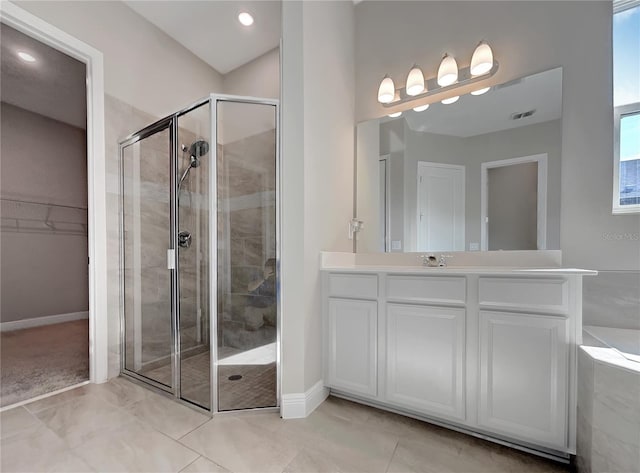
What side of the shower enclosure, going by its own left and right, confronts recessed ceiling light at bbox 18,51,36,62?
right

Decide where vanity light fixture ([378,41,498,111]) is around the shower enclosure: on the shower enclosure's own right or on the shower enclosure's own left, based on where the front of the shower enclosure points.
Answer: on the shower enclosure's own left

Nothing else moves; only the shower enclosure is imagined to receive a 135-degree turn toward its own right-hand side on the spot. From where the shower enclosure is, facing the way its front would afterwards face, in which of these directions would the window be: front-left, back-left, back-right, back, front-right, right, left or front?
back-right

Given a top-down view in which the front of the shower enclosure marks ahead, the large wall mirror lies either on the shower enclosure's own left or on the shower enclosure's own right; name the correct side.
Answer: on the shower enclosure's own left

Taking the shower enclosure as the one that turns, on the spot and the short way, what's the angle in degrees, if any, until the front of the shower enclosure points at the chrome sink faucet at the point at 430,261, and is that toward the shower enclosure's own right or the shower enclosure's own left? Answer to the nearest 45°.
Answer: approximately 90° to the shower enclosure's own left

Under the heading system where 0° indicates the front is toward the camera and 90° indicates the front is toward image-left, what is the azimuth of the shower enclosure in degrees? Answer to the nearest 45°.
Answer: approximately 45°

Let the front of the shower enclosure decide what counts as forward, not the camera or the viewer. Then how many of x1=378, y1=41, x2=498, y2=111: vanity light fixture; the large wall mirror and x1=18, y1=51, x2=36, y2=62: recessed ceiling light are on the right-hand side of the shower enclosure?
1

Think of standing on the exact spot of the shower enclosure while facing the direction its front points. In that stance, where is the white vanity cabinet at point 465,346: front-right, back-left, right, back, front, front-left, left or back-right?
left
